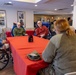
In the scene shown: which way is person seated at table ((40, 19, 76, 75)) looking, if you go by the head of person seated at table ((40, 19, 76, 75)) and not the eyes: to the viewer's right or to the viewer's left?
to the viewer's left

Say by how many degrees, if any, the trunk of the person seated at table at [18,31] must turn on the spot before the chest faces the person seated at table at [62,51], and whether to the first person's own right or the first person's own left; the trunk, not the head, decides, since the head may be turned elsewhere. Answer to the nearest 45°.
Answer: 0° — they already face them

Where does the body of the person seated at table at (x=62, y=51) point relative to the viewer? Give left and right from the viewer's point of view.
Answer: facing away from the viewer and to the left of the viewer
